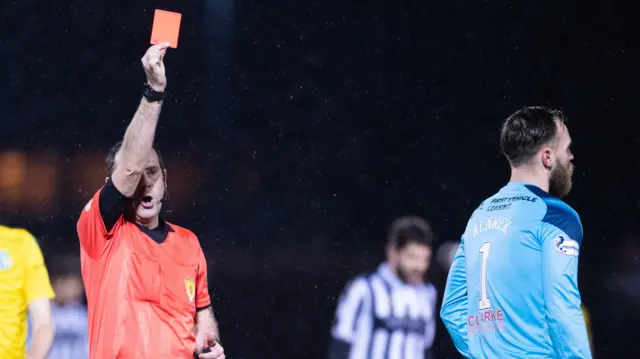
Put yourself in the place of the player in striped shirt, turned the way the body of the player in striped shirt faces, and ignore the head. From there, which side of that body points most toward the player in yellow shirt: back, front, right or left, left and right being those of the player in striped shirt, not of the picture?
right

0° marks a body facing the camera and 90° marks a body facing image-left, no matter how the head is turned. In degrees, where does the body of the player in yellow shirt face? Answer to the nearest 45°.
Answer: approximately 0°

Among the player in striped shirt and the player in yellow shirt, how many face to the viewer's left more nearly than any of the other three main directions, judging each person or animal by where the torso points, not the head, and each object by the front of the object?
0

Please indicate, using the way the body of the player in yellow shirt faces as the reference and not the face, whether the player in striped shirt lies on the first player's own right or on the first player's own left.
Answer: on the first player's own left

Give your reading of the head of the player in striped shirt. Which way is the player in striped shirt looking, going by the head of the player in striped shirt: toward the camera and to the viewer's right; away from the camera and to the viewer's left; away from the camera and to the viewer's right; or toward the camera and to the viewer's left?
toward the camera and to the viewer's right
